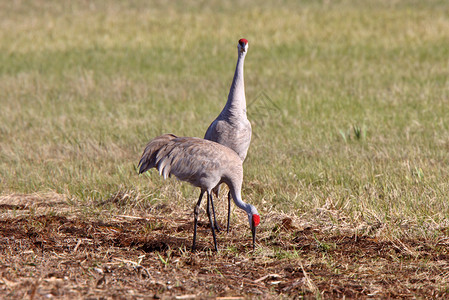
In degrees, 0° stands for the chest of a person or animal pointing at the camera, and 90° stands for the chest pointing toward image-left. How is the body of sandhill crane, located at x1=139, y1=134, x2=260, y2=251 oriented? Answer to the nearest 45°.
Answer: approximately 270°
